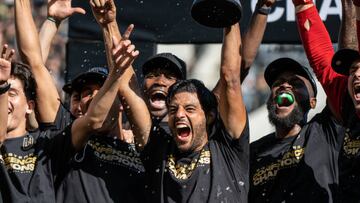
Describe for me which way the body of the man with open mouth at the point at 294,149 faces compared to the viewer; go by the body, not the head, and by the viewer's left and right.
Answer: facing the viewer and to the left of the viewer

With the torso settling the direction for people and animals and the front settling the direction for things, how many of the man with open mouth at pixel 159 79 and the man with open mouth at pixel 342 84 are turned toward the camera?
2

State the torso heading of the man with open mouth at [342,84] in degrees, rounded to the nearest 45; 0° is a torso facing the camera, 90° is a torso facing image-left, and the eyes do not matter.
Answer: approximately 0°

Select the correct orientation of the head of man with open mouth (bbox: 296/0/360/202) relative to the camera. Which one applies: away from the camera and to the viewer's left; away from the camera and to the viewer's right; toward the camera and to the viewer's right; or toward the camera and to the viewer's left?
toward the camera and to the viewer's left

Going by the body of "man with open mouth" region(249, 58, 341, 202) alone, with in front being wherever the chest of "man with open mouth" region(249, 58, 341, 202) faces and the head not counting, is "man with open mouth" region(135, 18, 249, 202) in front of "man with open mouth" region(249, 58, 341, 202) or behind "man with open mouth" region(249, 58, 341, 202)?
in front

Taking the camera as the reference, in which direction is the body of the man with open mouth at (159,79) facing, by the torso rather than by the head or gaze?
toward the camera
